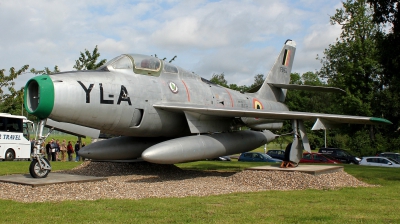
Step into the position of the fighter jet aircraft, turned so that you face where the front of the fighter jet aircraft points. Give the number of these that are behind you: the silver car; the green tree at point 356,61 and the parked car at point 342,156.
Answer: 3

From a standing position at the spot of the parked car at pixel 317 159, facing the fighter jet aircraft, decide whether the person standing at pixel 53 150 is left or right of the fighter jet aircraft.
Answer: right

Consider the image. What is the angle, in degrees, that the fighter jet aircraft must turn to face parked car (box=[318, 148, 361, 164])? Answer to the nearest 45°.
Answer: approximately 180°

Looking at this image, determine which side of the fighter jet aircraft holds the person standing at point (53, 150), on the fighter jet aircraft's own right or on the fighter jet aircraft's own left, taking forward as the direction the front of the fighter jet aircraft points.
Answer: on the fighter jet aircraft's own right

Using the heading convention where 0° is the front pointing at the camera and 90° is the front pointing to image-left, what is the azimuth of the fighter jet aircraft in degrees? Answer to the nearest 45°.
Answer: approximately 45°

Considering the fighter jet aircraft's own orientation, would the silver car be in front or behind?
behind
